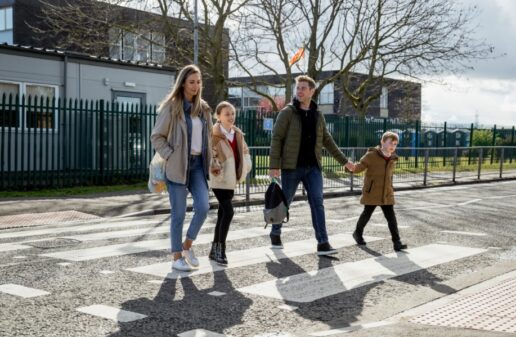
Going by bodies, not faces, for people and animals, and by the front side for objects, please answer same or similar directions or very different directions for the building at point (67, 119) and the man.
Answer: same or similar directions

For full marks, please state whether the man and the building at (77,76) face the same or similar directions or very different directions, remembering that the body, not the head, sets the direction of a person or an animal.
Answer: same or similar directions

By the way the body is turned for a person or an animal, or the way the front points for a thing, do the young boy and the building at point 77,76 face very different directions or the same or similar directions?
same or similar directions

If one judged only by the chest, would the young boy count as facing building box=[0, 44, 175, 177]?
no

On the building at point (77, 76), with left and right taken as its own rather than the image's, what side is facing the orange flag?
left

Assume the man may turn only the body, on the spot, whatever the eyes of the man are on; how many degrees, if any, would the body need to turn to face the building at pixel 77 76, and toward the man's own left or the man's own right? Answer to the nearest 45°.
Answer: approximately 180°

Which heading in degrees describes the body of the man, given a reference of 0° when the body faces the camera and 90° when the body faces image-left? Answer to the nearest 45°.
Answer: approximately 315°

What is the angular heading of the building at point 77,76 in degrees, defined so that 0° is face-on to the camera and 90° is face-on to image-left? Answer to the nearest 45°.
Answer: approximately 315°

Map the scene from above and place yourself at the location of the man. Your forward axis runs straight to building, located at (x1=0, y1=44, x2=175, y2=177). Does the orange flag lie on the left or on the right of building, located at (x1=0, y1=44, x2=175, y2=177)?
right

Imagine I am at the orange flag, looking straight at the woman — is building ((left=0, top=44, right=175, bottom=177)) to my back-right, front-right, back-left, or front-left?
front-right

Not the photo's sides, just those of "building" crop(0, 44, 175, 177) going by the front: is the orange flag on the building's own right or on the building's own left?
on the building's own left

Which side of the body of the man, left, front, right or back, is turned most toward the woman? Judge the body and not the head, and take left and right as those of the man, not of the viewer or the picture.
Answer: right

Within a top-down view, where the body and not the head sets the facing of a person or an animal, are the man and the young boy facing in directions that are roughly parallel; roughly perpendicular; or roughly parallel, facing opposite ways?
roughly parallel

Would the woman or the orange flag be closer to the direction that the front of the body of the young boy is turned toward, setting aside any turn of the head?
the woman

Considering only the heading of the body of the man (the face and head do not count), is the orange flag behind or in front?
behind
